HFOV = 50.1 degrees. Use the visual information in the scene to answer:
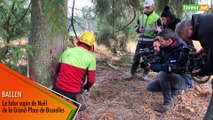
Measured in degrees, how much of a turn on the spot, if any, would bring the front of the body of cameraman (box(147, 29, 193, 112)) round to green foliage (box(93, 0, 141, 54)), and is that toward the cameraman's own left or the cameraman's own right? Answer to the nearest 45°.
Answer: approximately 45° to the cameraman's own right

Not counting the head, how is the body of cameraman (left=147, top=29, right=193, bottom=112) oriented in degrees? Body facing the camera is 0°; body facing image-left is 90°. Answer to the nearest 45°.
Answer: approximately 90°
